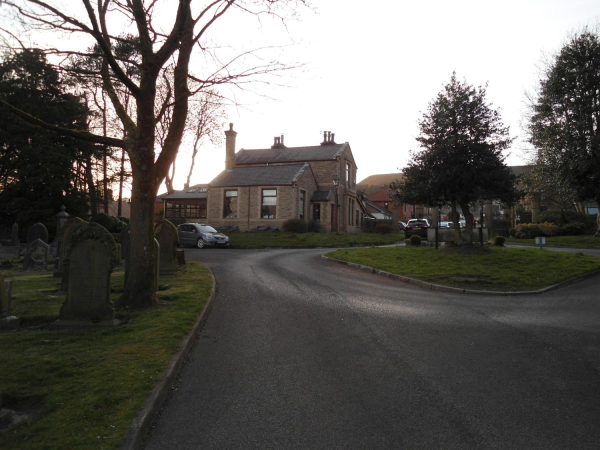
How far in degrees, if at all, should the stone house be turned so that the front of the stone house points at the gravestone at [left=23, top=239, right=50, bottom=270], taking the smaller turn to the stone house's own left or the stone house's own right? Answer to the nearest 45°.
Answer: approximately 45° to the stone house's own right

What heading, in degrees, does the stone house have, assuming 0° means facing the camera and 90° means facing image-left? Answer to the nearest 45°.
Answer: approximately 315°

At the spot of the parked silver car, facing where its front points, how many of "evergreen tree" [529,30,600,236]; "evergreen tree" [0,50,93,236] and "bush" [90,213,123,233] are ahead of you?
1

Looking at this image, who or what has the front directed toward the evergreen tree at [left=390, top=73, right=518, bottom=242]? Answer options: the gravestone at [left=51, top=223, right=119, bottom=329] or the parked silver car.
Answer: the parked silver car

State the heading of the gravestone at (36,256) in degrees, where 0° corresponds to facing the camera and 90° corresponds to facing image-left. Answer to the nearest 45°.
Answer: approximately 0°

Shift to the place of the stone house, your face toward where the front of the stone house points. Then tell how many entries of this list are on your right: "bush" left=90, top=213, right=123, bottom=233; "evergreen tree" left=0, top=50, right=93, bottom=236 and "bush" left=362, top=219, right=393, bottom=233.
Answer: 2

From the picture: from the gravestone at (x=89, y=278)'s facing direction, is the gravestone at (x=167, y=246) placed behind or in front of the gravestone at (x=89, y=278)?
behind

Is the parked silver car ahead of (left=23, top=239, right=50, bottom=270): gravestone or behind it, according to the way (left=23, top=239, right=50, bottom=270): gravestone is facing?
behind

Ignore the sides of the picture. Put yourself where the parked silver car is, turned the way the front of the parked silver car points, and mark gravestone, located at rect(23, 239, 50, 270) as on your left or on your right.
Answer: on your right

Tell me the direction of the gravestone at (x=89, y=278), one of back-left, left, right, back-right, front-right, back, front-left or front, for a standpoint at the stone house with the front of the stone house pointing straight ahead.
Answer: front-right

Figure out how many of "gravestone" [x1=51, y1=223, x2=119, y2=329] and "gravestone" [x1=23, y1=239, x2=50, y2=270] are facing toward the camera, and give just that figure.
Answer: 2

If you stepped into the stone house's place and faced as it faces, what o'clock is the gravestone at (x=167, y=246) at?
The gravestone is roughly at 2 o'clock from the stone house.

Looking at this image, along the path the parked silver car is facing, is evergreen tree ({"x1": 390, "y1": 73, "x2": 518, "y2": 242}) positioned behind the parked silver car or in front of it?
in front

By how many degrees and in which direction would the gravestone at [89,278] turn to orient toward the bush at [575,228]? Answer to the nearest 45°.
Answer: approximately 90° to its left

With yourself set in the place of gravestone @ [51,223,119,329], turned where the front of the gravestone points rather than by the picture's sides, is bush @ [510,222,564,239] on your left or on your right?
on your left

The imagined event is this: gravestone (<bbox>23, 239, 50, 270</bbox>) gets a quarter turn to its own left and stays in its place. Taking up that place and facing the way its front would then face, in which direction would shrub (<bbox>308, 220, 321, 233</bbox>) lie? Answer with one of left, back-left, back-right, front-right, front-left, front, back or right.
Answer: front-left
